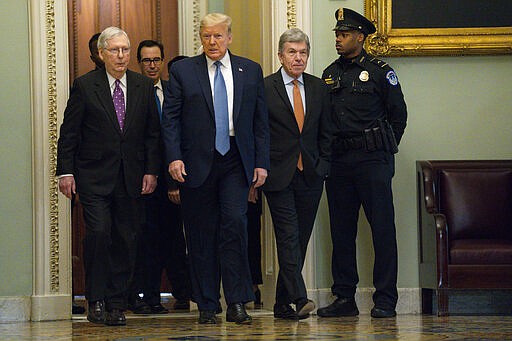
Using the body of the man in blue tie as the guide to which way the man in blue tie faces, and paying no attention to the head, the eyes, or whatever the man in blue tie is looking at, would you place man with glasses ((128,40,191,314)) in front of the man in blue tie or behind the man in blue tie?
behind

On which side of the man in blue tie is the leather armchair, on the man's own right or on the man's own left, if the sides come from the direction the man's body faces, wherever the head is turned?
on the man's own left

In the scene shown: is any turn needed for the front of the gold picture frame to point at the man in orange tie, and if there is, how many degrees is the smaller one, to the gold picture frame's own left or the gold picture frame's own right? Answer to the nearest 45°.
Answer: approximately 45° to the gold picture frame's own right
